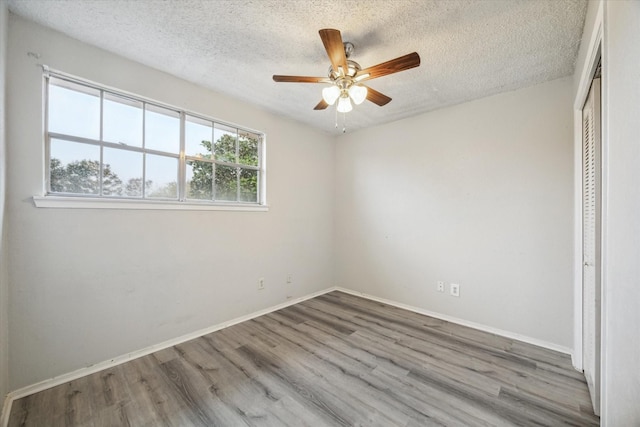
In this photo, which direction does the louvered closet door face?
to the viewer's left

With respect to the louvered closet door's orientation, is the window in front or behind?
in front
